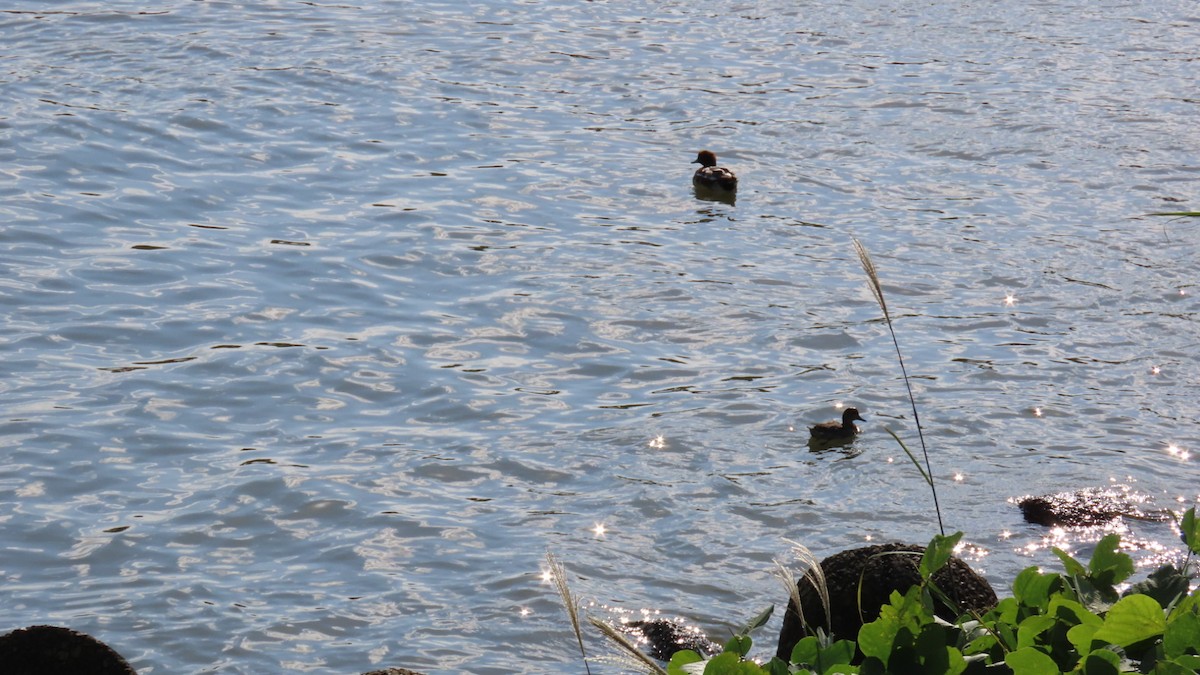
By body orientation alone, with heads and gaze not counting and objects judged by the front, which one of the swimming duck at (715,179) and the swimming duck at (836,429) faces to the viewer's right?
the swimming duck at (836,429)

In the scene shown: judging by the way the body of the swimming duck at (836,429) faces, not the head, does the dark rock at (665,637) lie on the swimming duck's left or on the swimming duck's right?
on the swimming duck's right

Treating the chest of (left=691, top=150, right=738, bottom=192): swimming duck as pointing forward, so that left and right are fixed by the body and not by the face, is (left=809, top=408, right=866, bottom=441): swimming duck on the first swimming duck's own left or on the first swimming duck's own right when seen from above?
on the first swimming duck's own left

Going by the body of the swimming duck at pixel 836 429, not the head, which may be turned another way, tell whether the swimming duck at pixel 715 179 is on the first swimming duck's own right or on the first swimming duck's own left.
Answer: on the first swimming duck's own left

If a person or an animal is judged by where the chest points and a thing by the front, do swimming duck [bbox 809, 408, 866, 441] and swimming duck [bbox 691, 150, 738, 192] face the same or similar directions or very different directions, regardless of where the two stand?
very different directions

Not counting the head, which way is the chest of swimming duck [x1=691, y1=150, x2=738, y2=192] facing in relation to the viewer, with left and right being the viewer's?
facing to the left of the viewer

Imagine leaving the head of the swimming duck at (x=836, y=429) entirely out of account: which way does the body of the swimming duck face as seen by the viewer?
to the viewer's right

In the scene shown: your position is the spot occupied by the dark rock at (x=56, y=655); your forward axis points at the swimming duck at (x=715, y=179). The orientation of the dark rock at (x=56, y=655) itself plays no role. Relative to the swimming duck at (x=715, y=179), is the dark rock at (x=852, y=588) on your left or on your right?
right

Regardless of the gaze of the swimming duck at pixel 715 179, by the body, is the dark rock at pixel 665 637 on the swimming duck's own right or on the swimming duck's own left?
on the swimming duck's own left
